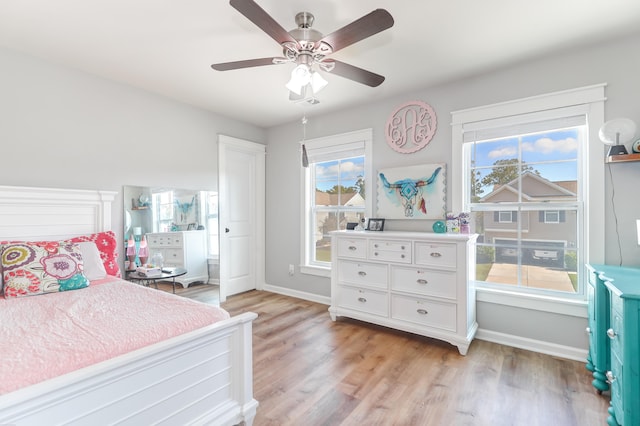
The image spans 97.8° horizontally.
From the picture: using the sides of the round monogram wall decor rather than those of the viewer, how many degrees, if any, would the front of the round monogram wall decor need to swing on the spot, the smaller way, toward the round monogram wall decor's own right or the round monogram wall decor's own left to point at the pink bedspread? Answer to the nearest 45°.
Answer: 0° — it already faces it

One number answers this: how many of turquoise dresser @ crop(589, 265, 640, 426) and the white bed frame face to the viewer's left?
1

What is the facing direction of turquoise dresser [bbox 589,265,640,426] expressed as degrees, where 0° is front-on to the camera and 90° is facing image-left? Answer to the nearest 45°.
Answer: approximately 90°

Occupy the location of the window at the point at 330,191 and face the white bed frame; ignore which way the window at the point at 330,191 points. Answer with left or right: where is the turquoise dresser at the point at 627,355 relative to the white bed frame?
left

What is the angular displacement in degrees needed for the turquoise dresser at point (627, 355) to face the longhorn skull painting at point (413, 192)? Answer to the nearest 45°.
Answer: approximately 45° to its right

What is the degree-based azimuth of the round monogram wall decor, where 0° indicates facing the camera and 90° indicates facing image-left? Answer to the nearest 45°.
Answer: approximately 45°

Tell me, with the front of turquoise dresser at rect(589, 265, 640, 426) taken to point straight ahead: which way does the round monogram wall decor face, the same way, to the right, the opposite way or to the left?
to the left

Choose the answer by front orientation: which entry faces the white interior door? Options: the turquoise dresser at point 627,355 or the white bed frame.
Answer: the turquoise dresser

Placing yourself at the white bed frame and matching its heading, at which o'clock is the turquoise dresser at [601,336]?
The turquoise dresser is roughly at 11 o'clock from the white bed frame.
